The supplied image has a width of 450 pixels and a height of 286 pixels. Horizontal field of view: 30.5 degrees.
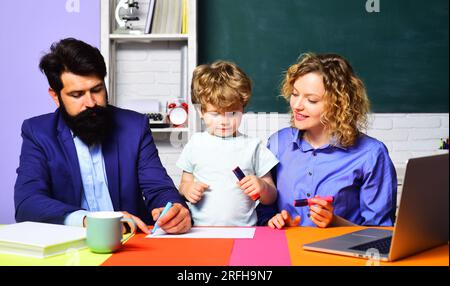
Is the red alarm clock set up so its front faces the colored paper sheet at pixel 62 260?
yes

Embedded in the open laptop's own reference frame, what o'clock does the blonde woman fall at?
The blonde woman is roughly at 1 o'clock from the open laptop.

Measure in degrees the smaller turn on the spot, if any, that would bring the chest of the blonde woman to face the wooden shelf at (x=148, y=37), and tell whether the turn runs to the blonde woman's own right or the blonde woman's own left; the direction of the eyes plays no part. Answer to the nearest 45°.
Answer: approximately 90° to the blonde woman's own right

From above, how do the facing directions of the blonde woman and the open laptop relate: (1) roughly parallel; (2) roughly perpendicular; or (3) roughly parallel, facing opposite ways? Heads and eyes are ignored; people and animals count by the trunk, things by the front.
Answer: roughly perpendicular

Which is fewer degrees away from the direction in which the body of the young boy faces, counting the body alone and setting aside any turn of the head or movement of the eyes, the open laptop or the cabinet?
the open laptop

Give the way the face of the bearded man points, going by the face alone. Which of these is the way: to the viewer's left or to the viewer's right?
to the viewer's right

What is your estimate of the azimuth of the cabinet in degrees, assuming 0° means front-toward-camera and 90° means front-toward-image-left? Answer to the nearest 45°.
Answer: approximately 0°

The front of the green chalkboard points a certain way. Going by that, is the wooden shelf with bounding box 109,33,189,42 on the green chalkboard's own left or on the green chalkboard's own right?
on the green chalkboard's own right

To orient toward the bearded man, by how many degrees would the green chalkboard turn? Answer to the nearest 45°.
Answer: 0° — it already faces them

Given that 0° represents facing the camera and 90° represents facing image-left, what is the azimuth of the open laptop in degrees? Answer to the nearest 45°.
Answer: approximately 135°
